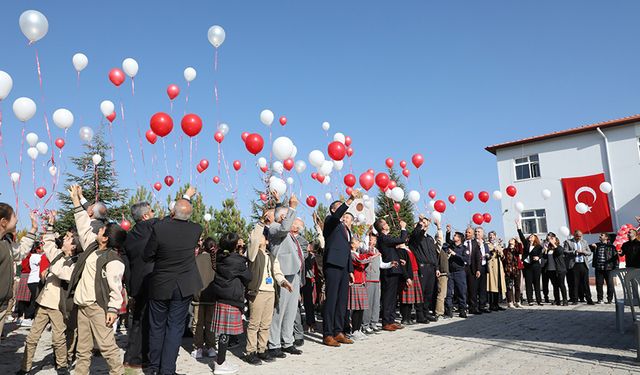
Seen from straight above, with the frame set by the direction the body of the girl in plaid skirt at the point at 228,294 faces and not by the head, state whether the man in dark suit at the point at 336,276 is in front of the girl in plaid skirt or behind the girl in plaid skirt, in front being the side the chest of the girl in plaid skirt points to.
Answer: in front

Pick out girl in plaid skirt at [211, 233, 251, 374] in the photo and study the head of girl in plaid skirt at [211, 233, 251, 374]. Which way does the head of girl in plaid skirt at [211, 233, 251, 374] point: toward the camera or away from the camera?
away from the camera

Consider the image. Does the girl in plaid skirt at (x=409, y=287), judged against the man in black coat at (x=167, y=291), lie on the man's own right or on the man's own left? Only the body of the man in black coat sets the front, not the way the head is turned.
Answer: on the man's own right

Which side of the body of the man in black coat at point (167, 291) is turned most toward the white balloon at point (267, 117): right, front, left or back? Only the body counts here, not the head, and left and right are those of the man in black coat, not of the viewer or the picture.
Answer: front

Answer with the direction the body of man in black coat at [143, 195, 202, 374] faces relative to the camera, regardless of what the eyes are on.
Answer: away from the camera

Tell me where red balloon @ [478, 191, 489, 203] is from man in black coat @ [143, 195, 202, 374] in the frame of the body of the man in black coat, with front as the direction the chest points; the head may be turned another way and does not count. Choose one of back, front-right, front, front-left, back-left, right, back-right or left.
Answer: front-right

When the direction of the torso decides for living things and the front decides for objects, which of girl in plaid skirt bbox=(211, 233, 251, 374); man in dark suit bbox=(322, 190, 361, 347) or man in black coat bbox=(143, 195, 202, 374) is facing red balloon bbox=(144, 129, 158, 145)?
the man in black coat
